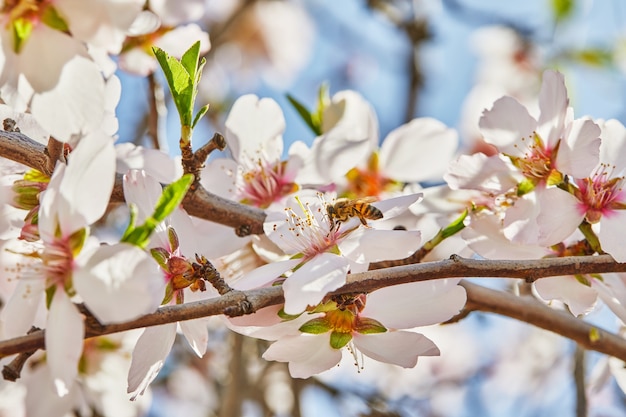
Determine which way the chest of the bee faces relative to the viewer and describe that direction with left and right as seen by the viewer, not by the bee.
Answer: facing to the left of the viewer
